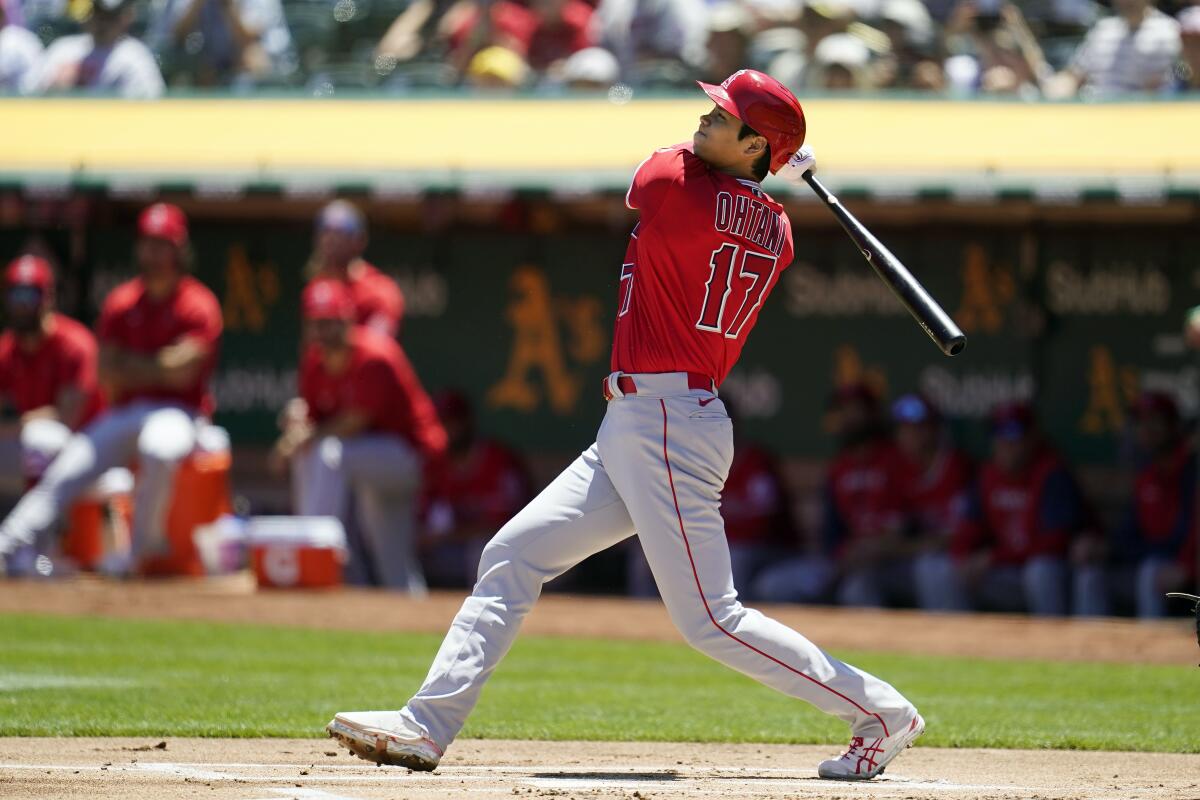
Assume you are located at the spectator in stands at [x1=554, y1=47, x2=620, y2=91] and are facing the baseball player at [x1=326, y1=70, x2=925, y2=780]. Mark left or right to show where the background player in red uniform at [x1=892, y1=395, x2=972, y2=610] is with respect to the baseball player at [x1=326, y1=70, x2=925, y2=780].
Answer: left

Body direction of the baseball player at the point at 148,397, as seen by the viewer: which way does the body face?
toward the camera

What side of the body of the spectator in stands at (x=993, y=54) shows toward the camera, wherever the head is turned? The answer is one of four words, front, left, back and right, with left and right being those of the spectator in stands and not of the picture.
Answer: front

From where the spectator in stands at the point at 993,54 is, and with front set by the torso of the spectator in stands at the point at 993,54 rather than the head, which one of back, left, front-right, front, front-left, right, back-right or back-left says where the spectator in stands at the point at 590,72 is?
right

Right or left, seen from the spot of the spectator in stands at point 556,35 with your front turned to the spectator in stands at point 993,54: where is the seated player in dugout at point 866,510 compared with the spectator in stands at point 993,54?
right

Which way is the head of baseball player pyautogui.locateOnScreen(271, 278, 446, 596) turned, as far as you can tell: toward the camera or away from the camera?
toward the camera

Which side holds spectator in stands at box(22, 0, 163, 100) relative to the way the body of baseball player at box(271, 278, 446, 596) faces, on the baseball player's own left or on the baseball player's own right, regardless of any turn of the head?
on the baseball player's own right

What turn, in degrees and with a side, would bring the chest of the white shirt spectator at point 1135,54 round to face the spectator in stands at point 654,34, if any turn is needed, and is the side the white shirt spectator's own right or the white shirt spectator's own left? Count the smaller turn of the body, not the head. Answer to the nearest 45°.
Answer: approximately 90° to the white shirt spectator's own right

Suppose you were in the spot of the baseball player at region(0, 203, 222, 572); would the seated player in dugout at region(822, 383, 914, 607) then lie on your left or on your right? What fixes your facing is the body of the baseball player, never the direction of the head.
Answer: on your left

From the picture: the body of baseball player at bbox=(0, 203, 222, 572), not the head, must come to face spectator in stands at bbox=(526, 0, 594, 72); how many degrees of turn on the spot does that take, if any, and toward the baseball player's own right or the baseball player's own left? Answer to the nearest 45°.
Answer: approximately 135° to the baseball player's own left

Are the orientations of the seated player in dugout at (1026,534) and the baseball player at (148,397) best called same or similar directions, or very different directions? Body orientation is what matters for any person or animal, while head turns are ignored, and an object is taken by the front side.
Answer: same or similar directions

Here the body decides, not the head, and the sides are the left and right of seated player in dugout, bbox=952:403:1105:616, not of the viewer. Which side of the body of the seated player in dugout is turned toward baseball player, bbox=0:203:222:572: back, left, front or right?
right

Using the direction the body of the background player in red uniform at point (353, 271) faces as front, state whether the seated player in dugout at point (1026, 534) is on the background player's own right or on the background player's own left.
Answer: on the background player's own left

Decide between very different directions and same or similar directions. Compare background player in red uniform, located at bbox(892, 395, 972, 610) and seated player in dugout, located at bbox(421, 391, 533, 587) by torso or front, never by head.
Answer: same or similar directions
